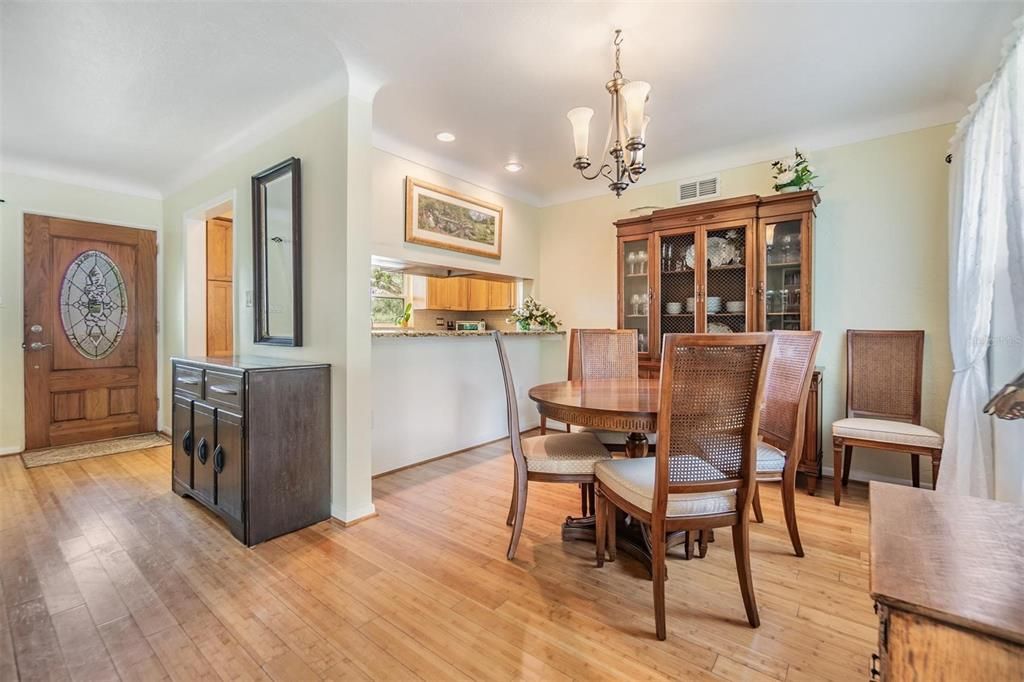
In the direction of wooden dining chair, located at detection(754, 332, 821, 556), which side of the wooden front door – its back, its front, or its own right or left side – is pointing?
front

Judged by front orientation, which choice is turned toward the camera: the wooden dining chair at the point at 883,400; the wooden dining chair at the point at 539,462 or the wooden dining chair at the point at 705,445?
the wooden dining chair at the point at 883,400

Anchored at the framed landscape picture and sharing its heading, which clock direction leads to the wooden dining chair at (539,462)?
The wooden dining chair is roughly at 1 o'clock from the framed landscape picture.

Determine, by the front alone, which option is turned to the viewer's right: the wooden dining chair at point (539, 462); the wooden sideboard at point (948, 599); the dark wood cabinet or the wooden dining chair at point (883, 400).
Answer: the wooden dining chair at point (539, 462)

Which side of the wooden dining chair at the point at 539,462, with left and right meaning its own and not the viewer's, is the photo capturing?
right

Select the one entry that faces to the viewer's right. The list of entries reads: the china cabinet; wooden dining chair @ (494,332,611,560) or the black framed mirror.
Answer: the wooden dining chair

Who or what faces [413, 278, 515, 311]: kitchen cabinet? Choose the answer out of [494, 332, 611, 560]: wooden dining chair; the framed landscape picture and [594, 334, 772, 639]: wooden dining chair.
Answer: [594, 334, 772, 639]: wooden dining chair

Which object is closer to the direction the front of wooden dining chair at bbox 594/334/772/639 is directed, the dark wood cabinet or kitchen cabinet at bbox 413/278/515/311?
the kitchen cabinet

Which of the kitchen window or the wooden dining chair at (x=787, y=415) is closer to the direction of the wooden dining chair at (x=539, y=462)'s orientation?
the wooden dining chair

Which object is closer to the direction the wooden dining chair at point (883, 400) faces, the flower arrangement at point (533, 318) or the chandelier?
the chandelier

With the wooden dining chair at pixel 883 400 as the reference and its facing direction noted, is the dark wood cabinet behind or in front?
in front

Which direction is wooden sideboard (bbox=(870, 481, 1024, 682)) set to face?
to the viewer's left

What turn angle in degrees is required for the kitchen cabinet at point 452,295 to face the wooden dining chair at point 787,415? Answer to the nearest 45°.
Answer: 0° — it already faces it

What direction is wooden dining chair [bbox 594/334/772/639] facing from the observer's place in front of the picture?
facing away from the viewer and to the left of the viewer

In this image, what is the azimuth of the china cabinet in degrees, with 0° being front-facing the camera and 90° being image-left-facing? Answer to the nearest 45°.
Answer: approximately 45°

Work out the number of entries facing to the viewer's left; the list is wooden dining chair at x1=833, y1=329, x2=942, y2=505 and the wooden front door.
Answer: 0

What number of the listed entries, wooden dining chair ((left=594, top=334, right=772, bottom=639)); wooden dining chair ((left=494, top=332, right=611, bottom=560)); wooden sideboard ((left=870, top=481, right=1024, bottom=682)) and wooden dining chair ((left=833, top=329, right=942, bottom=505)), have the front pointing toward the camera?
1

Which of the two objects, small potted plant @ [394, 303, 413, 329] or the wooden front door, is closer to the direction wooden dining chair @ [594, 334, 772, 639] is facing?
the small potted plant
